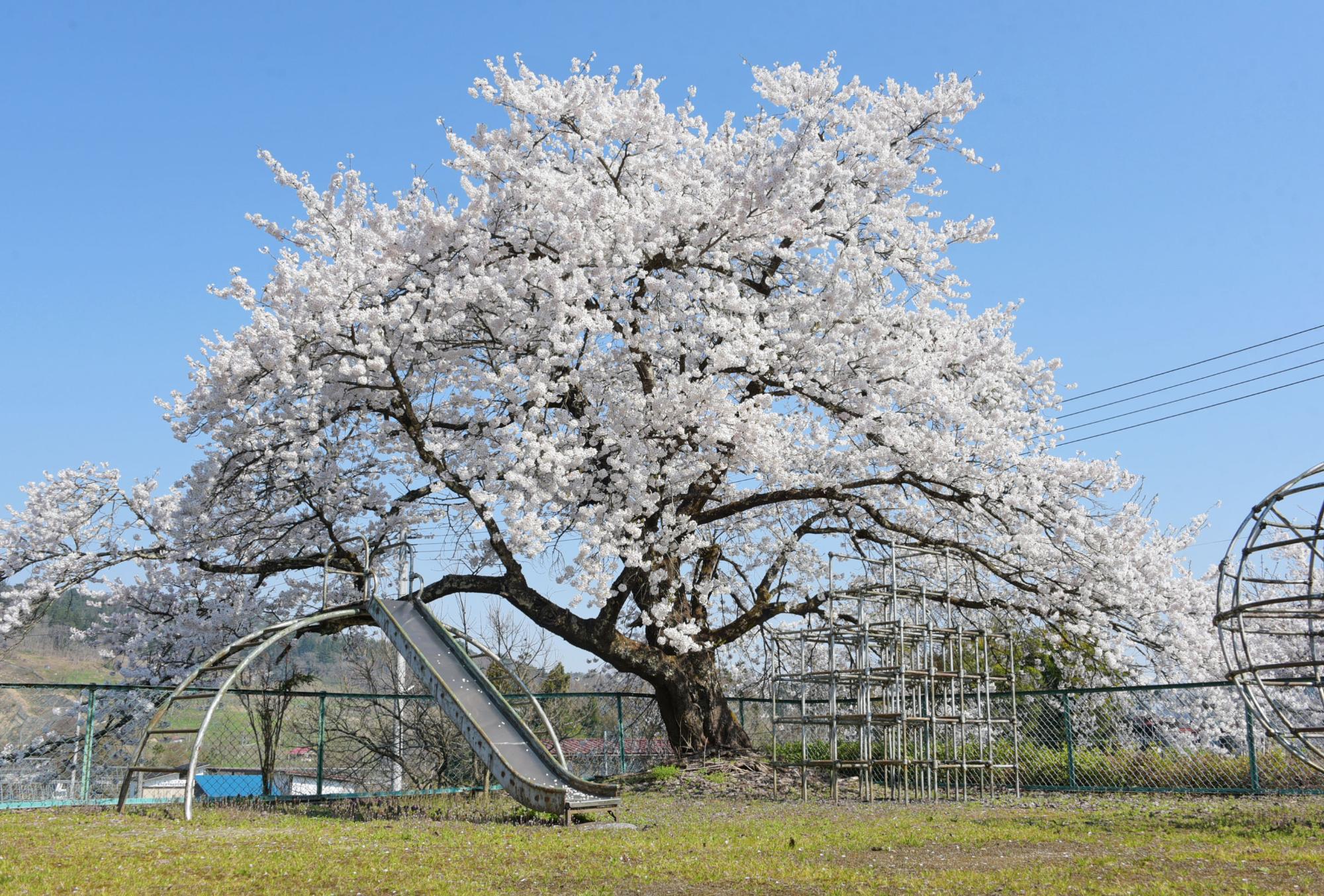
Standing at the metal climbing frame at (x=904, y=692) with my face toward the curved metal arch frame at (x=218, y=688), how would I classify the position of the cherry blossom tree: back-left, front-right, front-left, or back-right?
front-right

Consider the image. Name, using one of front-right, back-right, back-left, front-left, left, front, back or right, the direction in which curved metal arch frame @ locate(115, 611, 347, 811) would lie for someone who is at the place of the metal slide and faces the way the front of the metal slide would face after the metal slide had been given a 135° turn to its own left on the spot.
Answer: left

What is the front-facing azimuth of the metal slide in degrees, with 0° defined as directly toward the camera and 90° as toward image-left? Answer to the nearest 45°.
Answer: approximately 315°

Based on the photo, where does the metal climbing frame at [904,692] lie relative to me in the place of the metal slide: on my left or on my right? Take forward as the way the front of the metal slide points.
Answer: on my left
